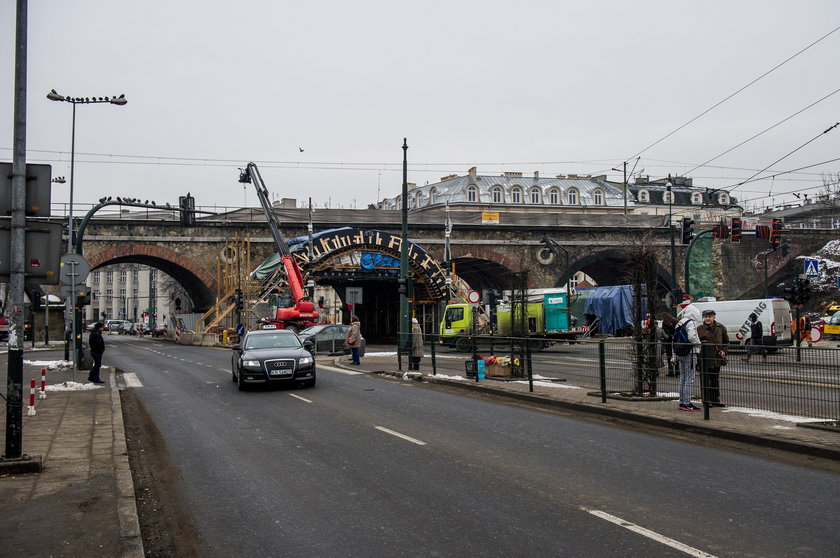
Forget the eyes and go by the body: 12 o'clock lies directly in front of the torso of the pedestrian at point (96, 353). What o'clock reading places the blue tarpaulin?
The blue tarpaulin is roughly at 11 o'clock from the pedestrian.

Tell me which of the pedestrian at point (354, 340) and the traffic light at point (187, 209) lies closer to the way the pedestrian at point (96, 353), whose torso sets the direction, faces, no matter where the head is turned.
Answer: the pedestrian

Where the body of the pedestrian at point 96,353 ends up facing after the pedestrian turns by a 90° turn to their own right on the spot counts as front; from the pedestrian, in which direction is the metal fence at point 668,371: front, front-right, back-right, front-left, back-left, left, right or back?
front-left

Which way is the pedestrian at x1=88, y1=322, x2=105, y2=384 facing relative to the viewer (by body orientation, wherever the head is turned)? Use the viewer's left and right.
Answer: facing to the right of the viewer

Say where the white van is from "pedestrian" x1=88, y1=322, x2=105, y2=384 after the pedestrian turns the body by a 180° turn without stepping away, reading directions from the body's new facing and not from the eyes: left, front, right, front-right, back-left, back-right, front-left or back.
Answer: back

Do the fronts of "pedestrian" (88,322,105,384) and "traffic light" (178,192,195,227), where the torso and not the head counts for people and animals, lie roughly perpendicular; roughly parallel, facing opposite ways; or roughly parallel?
roughly perpendicular
